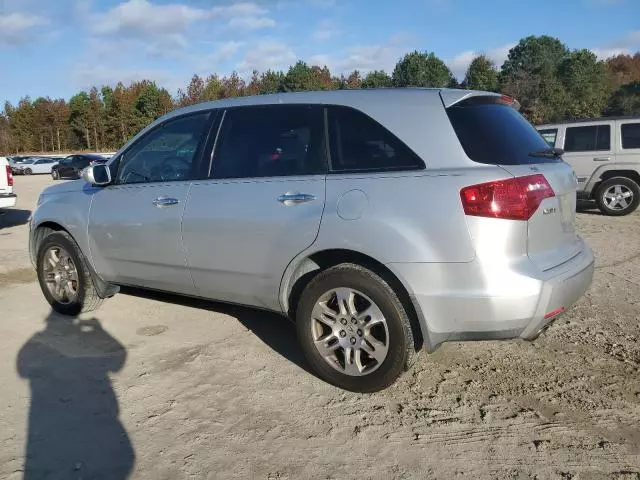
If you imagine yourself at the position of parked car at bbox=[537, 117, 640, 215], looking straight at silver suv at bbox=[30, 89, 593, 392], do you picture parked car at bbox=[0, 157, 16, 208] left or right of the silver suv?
right

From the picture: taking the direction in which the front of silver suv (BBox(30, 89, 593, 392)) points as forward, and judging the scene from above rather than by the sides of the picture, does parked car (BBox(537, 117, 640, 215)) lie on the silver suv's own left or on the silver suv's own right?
on the silver suv's own right

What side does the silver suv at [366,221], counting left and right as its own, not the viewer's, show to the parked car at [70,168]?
front

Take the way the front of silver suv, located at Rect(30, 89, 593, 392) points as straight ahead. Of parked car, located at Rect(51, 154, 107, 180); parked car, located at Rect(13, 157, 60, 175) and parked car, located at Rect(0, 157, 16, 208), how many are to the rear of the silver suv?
0

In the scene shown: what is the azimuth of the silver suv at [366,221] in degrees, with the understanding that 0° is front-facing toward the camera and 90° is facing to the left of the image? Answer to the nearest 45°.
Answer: approximately 135°

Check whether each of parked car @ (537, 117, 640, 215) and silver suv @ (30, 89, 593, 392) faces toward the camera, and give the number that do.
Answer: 0

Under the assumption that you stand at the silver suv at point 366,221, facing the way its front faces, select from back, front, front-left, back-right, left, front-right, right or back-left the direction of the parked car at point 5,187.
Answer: front
